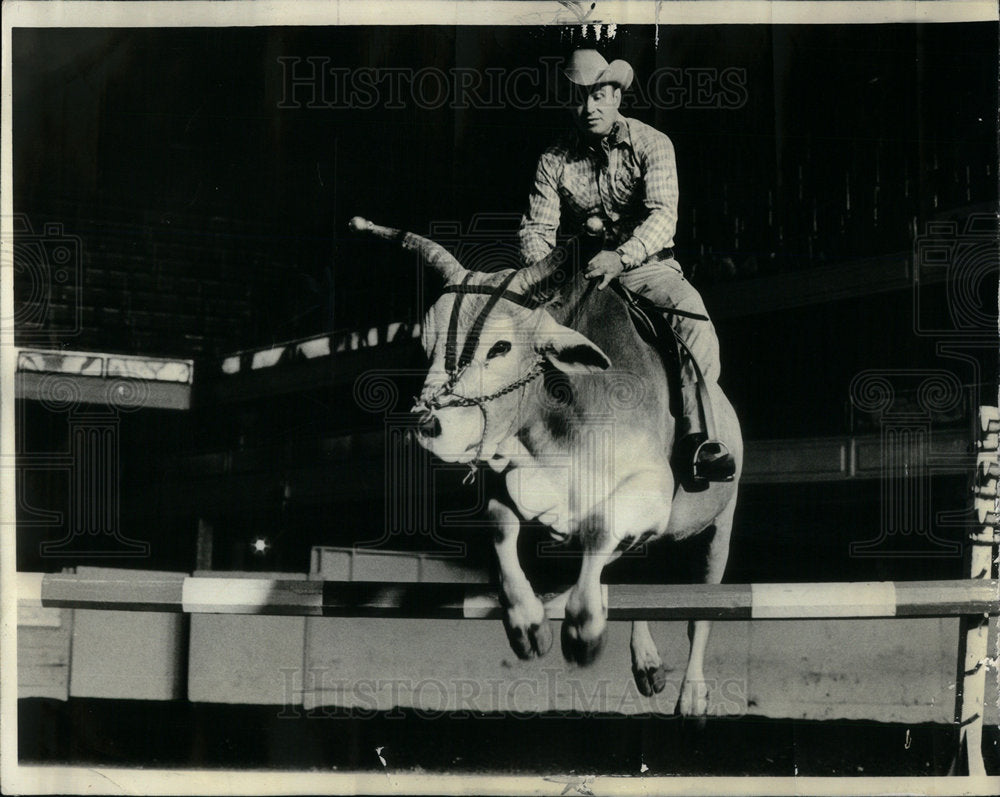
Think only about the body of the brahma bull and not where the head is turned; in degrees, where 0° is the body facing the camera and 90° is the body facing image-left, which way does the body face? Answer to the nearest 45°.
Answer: approximately 45°
